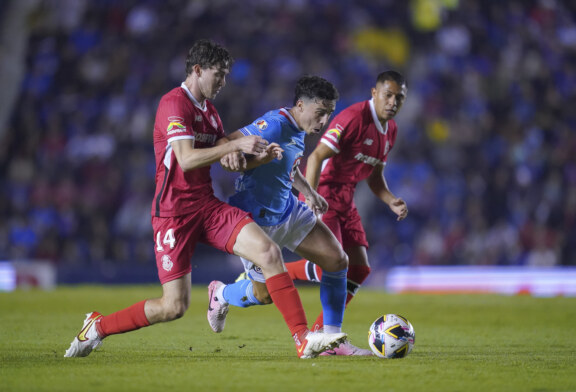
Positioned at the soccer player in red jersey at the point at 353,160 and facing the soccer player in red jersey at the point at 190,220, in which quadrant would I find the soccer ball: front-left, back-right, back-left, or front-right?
front-left

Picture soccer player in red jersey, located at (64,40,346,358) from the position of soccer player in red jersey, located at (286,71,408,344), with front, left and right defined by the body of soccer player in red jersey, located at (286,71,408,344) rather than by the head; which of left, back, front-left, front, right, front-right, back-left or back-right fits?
right

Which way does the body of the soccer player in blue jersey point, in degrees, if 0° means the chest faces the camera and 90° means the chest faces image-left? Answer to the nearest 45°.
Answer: approximately 315°

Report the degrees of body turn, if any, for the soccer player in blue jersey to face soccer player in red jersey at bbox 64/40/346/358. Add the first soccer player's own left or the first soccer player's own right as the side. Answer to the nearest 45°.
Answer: approximately 90° to the first soccer player's own right

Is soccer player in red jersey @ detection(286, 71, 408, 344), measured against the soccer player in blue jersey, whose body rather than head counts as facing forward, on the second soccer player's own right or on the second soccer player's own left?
on the second soccer player's own left

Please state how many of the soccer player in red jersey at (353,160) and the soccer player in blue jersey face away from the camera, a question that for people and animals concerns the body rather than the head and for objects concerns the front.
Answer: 0
